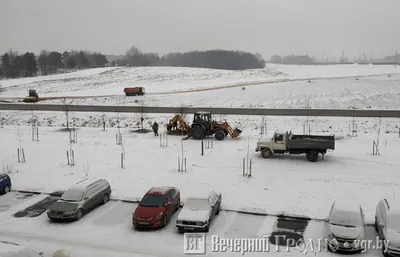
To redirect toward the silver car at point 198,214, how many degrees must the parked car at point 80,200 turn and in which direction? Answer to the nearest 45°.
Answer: approximately 90° to its left

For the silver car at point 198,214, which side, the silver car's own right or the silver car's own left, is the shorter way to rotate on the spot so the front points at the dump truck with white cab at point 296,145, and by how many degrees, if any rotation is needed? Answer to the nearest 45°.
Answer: approximately 180°

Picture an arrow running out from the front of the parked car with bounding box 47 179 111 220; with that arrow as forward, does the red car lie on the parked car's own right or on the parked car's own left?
on the parked car's own left

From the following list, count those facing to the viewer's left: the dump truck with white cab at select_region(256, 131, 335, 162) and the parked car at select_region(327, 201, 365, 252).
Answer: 1

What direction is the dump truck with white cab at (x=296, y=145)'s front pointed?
to the viewer's left

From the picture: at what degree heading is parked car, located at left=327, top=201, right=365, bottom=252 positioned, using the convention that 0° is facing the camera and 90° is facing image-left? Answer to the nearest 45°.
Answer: approximately 0°

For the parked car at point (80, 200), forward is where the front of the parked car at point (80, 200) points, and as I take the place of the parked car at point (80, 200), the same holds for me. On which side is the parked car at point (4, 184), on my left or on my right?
on my right

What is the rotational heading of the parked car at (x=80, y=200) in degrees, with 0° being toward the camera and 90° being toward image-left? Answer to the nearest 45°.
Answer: approximately 45°

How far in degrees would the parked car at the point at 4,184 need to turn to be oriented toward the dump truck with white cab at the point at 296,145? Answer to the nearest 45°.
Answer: approximately 135° to its left

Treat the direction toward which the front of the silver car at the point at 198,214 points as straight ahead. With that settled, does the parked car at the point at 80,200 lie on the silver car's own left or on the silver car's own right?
on the silver car's own right

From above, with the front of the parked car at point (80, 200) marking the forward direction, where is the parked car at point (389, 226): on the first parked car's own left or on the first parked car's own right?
on the first parked car's own left

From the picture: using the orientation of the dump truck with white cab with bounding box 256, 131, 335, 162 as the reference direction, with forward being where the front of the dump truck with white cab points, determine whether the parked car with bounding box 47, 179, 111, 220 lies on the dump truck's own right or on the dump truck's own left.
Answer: on the dump truck's own left
